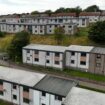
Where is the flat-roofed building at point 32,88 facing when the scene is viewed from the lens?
facing the viewer and to the left of the viewer
